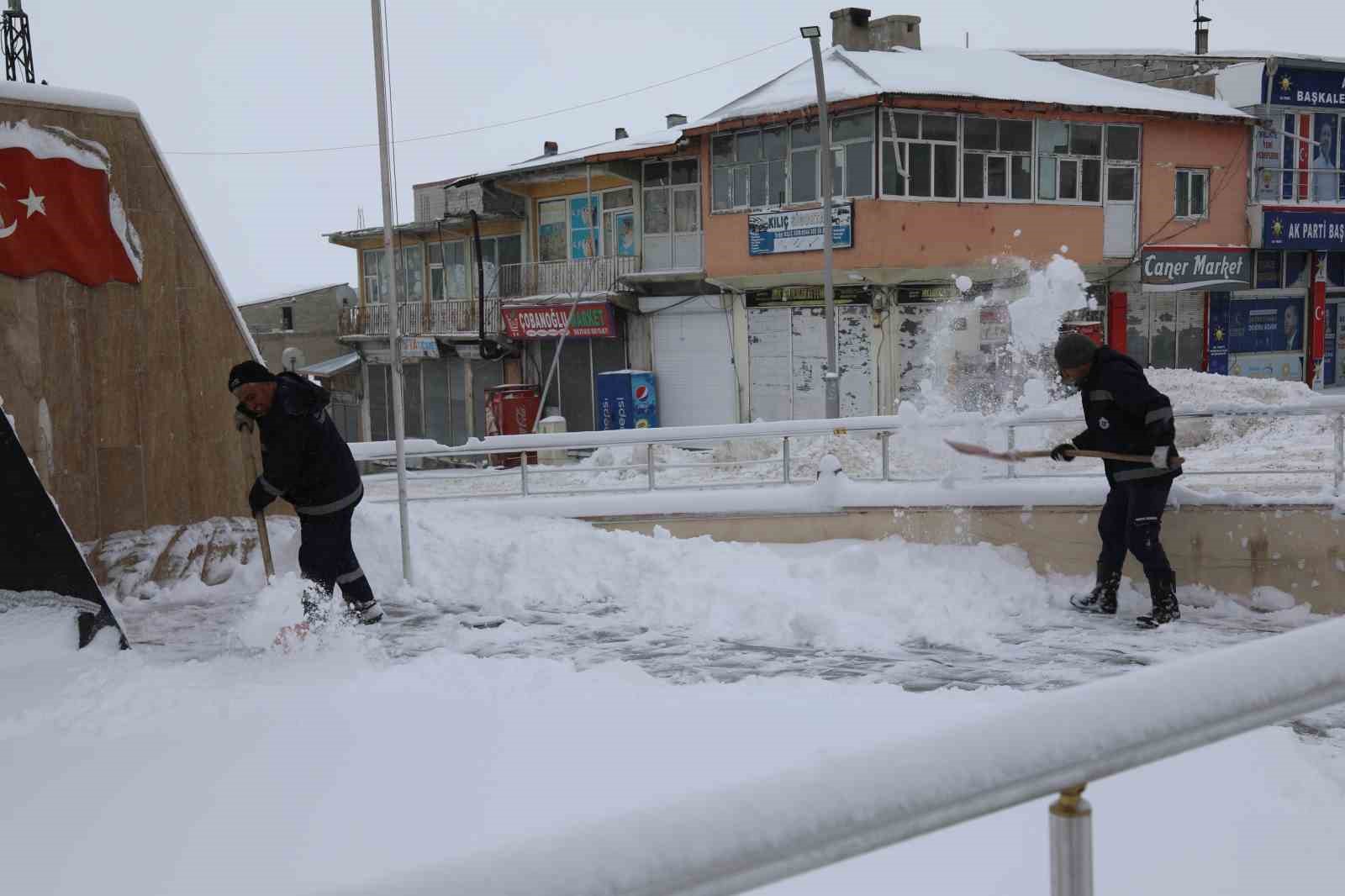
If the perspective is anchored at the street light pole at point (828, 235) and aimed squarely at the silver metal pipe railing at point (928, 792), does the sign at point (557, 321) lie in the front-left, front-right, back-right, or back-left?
back-right

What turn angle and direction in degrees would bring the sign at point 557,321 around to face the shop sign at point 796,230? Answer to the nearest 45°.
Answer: approximately 45° to its left

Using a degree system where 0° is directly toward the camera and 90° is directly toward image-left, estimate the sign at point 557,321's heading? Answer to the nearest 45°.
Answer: approximately 0°

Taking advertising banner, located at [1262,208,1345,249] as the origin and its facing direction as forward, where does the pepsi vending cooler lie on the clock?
The pepsi vending cooler is roughly at 2 o'clock from the advertising banner.

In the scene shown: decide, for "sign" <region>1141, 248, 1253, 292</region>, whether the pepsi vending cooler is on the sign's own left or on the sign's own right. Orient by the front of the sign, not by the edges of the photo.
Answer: on the sign's own right

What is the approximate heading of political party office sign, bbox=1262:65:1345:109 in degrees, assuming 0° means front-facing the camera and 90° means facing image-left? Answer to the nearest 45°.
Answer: approximately 0°
